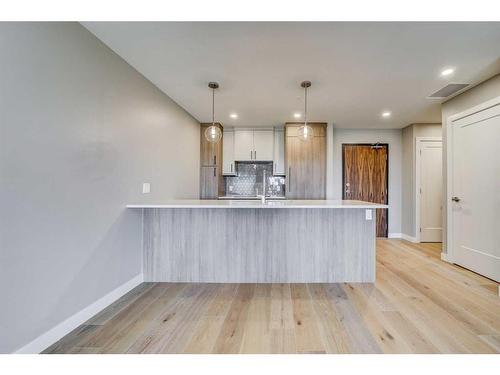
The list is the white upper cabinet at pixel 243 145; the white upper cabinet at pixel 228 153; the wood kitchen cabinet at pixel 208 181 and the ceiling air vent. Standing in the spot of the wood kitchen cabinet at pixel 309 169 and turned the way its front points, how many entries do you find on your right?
3

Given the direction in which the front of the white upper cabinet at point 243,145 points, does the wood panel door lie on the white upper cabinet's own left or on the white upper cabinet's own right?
on the white upper cabinet's own left

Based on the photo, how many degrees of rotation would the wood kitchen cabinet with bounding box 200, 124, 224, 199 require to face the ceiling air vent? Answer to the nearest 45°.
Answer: approximately 45° to its left

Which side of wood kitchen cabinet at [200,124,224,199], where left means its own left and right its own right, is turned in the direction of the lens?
front

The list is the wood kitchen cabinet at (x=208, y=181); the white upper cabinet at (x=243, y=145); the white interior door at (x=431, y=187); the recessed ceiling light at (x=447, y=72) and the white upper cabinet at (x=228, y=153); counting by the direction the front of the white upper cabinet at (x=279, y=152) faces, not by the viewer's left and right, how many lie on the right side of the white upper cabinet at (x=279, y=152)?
3

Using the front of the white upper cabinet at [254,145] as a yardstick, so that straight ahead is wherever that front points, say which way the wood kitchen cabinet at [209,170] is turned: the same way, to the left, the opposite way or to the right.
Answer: the same way

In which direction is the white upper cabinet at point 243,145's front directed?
toward the camera

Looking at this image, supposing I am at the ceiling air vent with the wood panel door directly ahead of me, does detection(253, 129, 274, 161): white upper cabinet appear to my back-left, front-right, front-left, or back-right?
front-left

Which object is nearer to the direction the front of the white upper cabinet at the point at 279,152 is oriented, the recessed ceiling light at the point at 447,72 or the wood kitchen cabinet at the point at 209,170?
the recessed ceiling light

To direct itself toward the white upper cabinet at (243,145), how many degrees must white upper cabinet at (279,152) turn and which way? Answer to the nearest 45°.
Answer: approximately 90° to its right

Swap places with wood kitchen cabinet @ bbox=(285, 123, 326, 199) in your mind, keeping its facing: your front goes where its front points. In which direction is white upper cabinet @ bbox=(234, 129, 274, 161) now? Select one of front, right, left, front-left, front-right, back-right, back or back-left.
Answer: right

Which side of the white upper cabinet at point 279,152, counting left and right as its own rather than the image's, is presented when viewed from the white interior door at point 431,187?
left

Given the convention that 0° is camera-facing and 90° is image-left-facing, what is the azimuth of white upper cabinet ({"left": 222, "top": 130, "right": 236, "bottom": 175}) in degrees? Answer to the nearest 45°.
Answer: approximately 0°

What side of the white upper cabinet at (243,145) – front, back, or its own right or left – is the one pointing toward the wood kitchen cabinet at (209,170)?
right

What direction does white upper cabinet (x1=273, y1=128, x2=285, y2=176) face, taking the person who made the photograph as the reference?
facing the viewer

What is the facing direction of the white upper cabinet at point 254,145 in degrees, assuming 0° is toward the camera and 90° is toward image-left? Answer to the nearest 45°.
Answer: approximately 0°

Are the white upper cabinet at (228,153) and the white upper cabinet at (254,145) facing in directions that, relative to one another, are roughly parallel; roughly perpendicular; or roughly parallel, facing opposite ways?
roughly parallel

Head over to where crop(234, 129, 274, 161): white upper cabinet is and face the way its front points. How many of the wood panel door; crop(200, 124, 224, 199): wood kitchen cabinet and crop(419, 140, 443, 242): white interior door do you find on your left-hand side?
2
